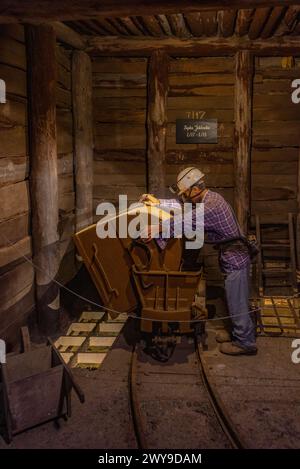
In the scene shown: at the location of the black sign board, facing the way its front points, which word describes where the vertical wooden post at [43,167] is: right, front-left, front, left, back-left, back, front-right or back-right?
front-right

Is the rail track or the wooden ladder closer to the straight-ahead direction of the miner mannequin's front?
the rail track

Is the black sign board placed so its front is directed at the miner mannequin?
yes

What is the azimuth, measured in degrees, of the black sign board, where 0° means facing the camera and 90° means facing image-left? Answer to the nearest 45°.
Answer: approximately 0°

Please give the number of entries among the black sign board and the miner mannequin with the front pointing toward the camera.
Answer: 1

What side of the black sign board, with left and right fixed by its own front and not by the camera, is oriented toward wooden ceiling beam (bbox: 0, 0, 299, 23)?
front

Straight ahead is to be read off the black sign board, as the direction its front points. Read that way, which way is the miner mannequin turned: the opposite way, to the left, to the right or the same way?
to the right

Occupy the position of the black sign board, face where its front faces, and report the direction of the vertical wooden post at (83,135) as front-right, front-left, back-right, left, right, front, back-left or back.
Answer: right

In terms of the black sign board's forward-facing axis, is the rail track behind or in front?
in front

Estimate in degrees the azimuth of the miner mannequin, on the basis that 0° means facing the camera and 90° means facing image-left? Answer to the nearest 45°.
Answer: approximately 90°
